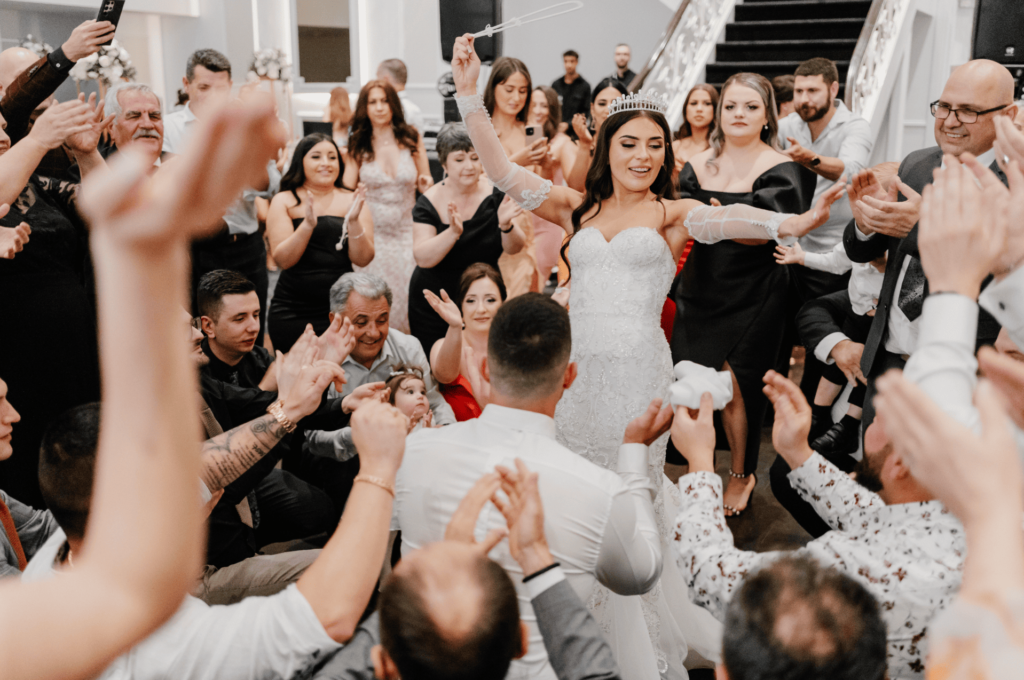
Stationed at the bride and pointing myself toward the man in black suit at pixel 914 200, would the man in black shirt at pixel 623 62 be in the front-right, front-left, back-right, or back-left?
back-left

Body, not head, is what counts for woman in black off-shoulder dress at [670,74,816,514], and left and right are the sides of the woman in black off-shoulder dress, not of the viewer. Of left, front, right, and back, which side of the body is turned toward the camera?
front

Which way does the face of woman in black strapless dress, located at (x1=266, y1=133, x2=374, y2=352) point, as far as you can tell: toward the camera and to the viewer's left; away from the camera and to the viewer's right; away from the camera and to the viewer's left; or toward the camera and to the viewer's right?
toward the camera and to the viewer's right

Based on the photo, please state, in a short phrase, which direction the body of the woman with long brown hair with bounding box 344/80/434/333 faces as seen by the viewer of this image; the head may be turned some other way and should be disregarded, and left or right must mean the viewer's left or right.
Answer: facing the viewer

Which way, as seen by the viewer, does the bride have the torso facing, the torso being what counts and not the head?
toward the camera

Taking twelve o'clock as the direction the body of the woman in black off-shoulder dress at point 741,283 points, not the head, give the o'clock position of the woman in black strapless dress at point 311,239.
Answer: the woman in black strapless dress at point 311,239 is roughly at 3 o'clock from the woman in black off-shoulder dress at point 741,283.

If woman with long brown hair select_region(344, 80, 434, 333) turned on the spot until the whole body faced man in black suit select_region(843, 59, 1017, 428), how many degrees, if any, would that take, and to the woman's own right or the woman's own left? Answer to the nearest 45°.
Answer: approximately 45° to the woman's own left

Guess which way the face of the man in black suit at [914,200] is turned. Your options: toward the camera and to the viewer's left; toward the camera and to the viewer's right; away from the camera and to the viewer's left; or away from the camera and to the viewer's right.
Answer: toward the camera and to the viewer's left

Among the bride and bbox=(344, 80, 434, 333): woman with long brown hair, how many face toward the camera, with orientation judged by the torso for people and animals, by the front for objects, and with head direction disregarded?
2

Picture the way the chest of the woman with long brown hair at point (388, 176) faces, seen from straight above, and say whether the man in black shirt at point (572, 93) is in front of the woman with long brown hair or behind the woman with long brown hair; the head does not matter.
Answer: behind

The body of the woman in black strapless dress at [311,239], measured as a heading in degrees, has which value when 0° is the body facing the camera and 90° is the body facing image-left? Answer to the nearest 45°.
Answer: approximately 315°

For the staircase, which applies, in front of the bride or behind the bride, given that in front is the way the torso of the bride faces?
behind
